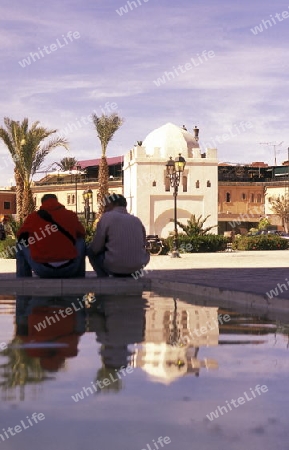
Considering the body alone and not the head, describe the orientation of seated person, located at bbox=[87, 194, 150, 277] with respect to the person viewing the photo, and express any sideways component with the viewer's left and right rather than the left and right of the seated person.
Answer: facing away from the viewer and to the left of the viewer

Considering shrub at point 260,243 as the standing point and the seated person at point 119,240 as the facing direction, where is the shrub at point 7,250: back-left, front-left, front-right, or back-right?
front-right

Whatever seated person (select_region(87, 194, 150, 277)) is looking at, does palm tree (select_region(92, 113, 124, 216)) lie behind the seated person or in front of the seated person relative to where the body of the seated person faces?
in front

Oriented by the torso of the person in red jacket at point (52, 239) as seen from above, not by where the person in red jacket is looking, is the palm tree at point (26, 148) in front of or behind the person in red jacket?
in front

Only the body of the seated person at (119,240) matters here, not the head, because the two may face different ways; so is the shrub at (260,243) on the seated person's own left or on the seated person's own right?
on the seated person's own right

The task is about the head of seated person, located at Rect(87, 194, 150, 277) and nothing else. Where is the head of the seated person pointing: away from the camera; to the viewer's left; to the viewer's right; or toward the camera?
away from the camera

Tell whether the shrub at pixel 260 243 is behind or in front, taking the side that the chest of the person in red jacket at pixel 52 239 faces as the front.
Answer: in front

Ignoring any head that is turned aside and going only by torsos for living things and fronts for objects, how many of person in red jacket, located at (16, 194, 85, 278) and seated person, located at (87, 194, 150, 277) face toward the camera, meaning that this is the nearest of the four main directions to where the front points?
0

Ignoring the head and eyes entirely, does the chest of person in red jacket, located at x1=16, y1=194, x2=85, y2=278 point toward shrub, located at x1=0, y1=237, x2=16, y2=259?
yes

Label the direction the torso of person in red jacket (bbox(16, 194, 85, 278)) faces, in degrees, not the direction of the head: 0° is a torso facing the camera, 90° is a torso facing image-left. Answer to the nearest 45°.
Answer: approximately 180°
